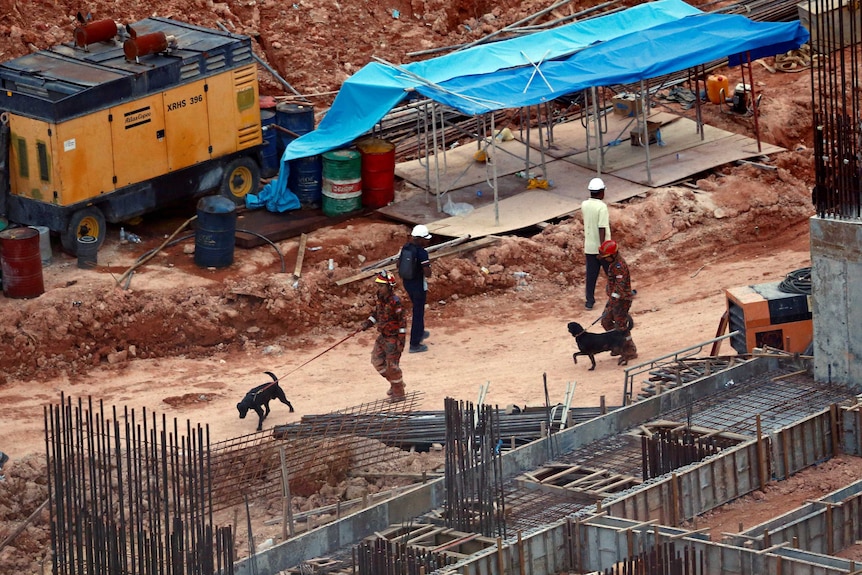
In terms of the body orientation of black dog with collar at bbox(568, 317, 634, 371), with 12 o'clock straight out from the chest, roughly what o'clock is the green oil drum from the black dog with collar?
The green oil drum is roughly at 2 o'clock from the black dog with collar.

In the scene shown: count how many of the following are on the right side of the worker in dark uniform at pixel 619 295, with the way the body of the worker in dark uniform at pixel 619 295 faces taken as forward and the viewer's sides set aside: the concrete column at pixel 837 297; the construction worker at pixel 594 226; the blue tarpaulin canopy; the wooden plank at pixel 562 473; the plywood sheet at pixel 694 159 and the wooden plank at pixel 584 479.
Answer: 3

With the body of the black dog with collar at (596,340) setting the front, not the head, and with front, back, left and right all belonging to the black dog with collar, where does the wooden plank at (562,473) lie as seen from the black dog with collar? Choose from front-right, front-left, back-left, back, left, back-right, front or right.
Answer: left

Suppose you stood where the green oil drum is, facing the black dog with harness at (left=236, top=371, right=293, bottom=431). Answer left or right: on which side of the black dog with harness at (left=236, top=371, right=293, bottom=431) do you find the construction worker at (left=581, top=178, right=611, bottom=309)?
left

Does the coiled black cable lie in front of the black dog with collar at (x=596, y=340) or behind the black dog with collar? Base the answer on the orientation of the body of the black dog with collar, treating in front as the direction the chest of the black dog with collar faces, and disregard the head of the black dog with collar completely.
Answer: behind

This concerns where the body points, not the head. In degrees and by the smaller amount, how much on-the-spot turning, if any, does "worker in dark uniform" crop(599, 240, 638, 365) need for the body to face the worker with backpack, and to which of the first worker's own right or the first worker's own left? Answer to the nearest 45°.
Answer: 0° — they already face them

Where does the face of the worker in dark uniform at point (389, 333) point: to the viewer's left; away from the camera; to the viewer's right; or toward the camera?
to the viewer's left

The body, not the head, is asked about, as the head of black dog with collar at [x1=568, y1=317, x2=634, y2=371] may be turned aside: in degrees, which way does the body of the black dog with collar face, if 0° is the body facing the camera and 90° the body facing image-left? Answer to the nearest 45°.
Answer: approximately 90°

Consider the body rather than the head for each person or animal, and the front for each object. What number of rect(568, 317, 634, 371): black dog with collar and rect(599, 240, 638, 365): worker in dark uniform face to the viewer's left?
2

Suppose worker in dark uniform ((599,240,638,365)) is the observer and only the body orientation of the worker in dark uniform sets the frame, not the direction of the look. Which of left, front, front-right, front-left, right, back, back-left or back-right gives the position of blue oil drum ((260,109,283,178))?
front-right

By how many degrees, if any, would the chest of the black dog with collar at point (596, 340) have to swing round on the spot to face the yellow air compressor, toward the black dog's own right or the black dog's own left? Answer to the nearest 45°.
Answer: approximately 45° to the black dog's own right

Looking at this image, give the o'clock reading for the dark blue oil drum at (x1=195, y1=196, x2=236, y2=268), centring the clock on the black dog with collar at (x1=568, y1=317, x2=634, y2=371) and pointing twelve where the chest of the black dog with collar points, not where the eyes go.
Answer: The dark blue oil drum is roughly at 1 o'clock from the black dog with collar.

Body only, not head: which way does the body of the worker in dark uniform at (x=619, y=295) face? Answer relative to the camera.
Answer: to the viewer's left
